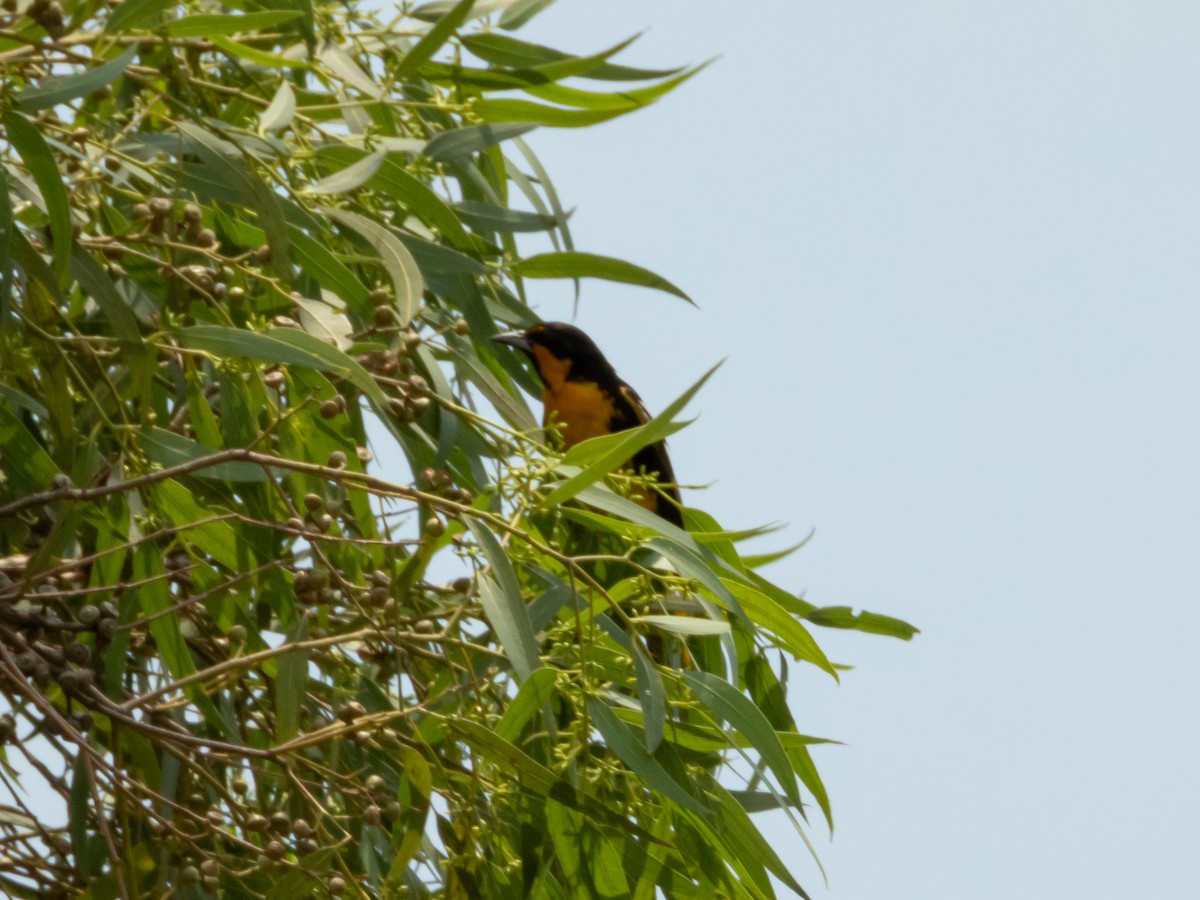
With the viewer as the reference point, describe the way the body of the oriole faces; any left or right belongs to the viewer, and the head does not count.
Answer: facing to the left of the viewer
